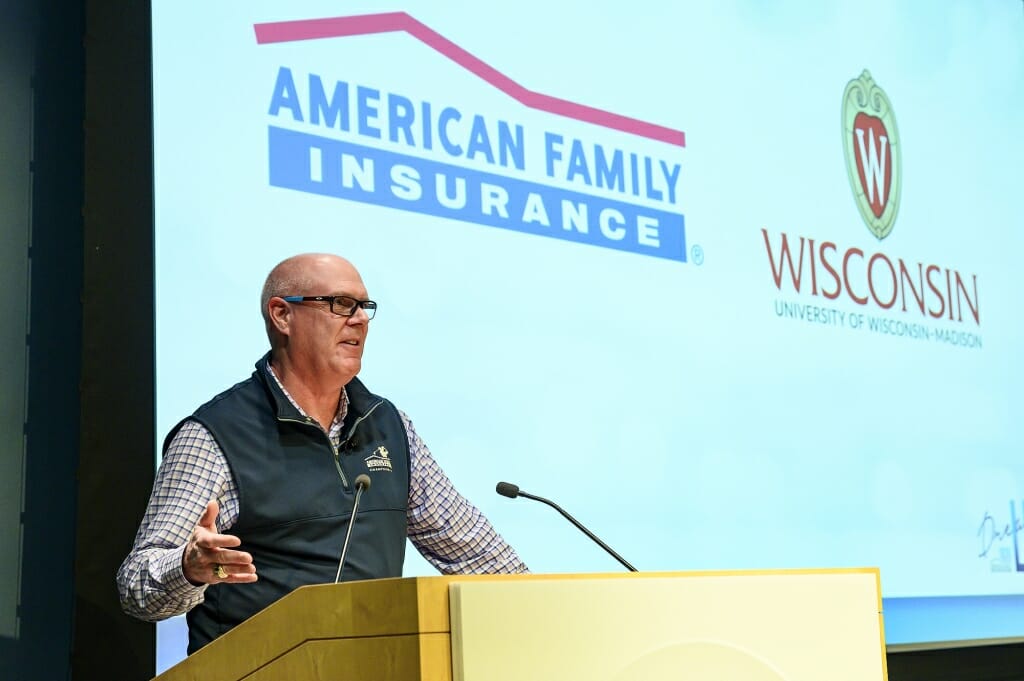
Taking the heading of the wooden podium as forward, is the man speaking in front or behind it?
behind

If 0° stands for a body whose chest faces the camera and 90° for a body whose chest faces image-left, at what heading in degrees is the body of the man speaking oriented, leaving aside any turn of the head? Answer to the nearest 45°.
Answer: approximately 315°

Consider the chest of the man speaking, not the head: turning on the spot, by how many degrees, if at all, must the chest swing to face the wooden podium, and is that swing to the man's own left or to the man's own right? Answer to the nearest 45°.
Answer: approximately 45° to the man's own right

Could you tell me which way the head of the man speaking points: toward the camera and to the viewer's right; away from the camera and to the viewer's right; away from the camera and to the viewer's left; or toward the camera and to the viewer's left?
toward the camera and to the viewer's right
